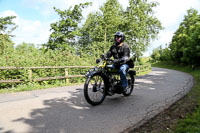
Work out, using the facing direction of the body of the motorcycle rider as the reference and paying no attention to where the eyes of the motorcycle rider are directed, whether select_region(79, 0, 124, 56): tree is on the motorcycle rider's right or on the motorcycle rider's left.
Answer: on the motorcycle rider's right

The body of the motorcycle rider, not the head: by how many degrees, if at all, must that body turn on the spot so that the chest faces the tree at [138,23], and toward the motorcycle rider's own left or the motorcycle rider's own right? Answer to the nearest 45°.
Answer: approximately 135° to the motorcycle rider's own right

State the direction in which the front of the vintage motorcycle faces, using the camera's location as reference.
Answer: facing the viewer and to the left of the viewer

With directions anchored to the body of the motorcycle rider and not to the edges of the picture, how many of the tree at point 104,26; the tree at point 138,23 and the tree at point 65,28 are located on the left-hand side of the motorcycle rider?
0

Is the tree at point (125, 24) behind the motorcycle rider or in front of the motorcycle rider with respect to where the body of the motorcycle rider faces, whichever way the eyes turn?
behind

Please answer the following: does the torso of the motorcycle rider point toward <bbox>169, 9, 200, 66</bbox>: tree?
no

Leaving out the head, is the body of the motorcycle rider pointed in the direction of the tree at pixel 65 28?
no

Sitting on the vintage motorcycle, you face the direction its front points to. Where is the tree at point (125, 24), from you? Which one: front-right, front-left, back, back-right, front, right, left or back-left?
back-right

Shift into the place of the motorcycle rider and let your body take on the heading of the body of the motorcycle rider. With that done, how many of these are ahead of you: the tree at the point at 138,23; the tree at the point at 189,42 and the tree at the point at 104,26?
0
